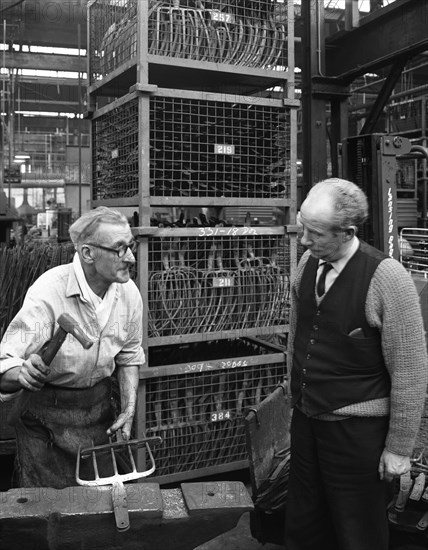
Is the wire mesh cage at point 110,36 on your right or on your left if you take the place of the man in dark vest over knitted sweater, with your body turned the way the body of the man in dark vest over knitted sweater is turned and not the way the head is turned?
on your right

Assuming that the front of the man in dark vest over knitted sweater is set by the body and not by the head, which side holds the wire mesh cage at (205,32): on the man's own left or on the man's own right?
on the man's own right

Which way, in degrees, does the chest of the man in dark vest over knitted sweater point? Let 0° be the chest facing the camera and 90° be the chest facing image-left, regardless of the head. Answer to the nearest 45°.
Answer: approximately 45°

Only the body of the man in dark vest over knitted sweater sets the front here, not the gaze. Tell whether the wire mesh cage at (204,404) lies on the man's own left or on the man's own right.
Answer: on the man's own right

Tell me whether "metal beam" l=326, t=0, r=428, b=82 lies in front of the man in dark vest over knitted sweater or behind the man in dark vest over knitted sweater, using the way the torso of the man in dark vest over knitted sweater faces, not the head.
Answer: behind

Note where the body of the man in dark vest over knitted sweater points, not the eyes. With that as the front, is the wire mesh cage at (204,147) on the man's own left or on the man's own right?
on the man's own right
